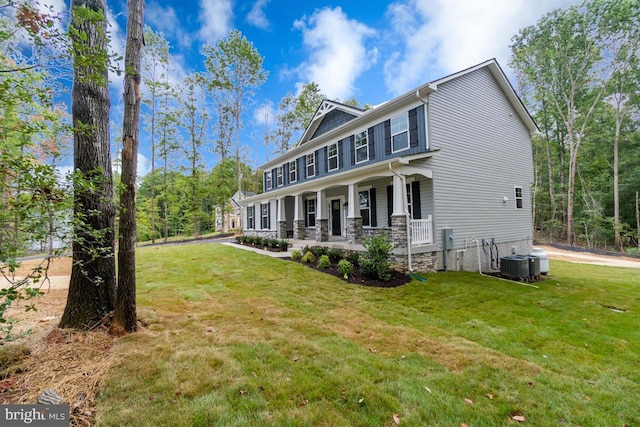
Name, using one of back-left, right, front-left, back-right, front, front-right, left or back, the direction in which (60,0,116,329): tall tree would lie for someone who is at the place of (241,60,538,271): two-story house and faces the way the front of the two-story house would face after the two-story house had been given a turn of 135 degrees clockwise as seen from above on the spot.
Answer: back-left

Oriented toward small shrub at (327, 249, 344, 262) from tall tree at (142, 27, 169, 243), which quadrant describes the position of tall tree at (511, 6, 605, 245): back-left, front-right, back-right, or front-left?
front-left

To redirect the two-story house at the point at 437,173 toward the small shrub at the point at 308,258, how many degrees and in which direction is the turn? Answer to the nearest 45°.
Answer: approximately 45° to its right

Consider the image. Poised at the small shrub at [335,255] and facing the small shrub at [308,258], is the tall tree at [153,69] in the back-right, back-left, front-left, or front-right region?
front-right

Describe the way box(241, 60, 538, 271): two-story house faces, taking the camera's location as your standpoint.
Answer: facing the viewer and to the left of the viewer

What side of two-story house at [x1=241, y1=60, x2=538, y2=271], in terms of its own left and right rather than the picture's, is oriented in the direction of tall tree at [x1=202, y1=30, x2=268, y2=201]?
right

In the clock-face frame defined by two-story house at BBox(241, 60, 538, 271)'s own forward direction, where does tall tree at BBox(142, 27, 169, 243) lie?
The tall tree is roughly at 2 o'clock from the two-story house.

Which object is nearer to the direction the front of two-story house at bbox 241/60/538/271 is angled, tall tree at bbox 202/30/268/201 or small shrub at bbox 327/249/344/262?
the small shrub

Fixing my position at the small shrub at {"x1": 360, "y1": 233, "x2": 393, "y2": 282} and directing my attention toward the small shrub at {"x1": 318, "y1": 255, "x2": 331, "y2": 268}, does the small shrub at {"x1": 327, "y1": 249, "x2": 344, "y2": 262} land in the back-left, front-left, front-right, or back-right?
front-right

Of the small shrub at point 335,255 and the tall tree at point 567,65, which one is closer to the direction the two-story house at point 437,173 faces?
the small shrub

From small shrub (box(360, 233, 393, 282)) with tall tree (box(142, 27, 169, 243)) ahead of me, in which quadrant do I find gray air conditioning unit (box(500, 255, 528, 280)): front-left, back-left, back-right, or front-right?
back-right

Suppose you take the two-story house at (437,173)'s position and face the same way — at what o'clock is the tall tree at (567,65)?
The tall tree is roughly at 6 o'clock from the two-story house.
